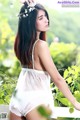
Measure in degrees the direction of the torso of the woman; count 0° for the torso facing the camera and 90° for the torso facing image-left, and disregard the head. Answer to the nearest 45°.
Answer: approximately 225°
